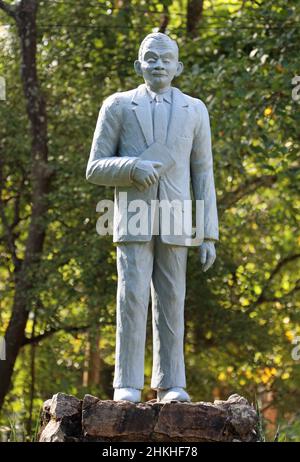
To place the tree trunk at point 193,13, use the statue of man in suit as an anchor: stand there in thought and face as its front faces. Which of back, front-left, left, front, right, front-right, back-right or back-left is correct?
back

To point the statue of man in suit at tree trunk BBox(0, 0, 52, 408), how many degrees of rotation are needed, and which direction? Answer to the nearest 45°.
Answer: approximately 180°

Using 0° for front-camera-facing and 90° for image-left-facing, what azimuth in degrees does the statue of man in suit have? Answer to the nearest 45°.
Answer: approximately 0°
